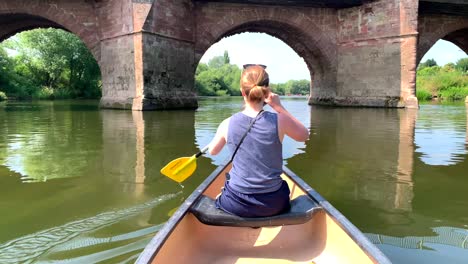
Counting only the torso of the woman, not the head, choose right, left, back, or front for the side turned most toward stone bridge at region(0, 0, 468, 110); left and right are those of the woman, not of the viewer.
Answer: front

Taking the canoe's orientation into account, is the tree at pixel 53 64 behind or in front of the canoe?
in front

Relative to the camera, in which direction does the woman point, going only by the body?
away from the camera

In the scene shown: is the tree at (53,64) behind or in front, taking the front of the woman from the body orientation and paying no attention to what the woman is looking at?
in front

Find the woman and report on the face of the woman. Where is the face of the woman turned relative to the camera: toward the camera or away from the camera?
away from the camera

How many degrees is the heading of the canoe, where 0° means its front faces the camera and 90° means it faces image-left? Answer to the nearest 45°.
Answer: approximately 180°

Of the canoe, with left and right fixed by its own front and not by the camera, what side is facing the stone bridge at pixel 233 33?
front
